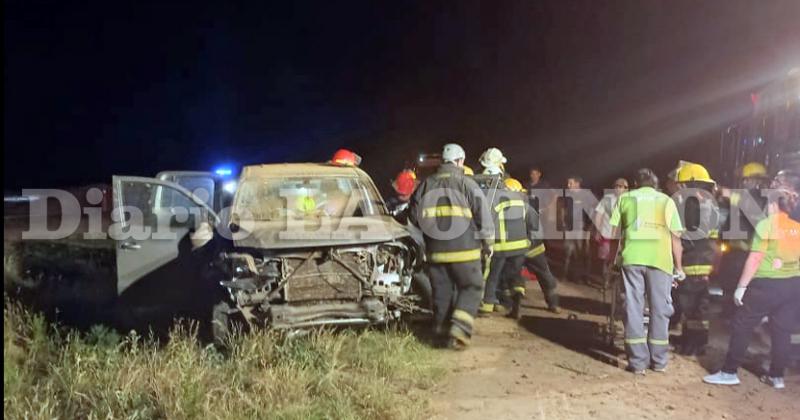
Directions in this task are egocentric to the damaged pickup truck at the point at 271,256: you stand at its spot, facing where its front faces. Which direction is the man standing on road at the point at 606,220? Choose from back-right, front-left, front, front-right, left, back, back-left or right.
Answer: left

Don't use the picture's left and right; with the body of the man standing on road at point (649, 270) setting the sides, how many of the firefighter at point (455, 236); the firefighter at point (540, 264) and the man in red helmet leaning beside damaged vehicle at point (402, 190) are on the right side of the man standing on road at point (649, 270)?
0

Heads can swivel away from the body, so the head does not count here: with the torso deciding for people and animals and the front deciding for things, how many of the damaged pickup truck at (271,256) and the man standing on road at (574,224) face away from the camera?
0

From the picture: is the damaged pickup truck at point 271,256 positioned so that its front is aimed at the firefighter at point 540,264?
no

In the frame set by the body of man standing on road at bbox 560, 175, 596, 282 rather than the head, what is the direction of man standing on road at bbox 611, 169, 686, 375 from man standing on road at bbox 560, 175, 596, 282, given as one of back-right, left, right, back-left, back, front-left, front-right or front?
front

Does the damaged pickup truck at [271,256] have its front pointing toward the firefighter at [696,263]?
no

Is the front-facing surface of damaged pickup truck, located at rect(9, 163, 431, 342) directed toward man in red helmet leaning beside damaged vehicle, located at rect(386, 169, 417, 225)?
no

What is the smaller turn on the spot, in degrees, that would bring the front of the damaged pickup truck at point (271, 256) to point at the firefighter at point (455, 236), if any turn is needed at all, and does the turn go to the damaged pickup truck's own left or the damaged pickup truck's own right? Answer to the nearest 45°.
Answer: approximately 90° to the damaged pickup truck's own left

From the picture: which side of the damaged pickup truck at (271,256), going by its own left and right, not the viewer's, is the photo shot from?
front

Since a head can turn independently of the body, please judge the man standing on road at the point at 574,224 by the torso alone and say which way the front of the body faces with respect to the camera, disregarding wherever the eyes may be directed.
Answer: toward the camera
